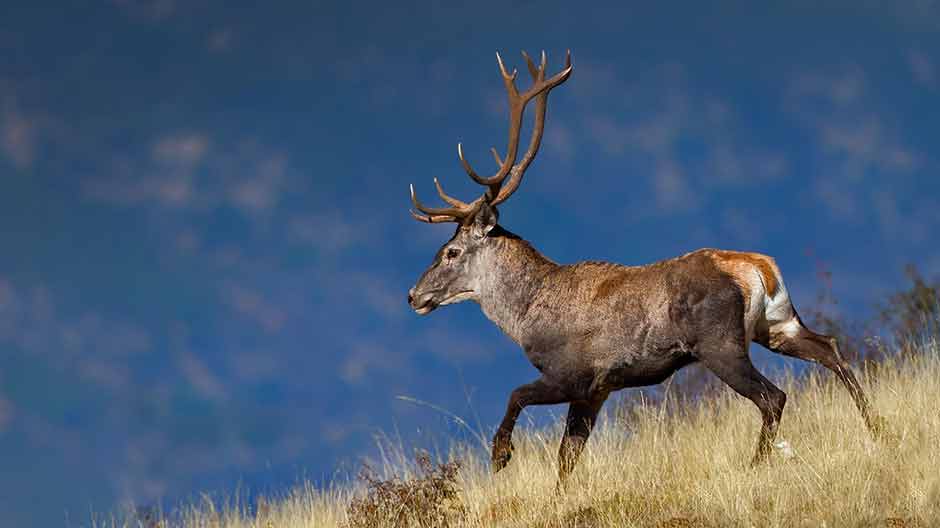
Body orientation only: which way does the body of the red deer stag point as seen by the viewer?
to the viewer's left
